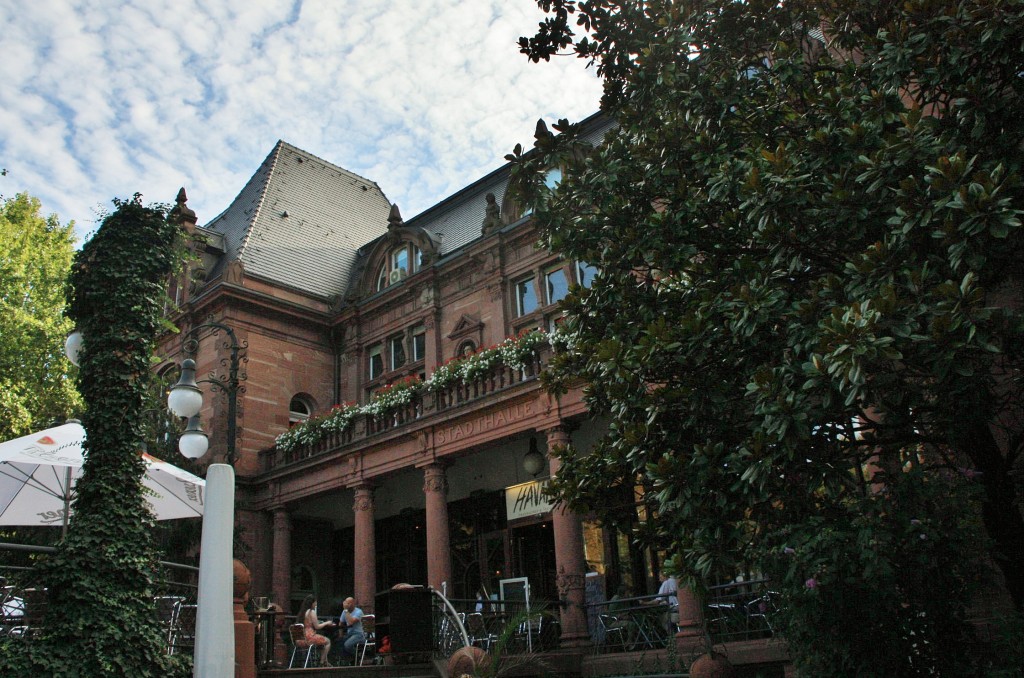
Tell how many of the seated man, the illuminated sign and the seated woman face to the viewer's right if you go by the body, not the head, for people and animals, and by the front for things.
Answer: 1

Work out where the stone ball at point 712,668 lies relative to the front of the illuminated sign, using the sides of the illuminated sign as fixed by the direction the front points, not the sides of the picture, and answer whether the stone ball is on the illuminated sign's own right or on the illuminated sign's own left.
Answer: on the illuminated sign's own left

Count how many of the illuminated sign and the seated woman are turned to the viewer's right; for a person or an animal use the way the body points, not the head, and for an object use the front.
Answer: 1

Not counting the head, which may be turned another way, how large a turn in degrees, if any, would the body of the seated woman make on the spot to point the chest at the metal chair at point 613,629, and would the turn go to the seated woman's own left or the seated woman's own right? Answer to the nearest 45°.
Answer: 0° — they already face it

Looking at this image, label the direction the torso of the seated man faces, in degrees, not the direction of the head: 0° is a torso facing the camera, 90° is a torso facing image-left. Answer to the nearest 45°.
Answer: approximately 90°

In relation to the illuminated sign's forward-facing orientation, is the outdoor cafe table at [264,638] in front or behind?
in front

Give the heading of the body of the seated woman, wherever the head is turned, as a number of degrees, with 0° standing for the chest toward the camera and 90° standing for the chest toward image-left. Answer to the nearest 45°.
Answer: approximately 270°

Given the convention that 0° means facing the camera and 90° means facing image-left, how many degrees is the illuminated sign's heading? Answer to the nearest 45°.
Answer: approximately 45°

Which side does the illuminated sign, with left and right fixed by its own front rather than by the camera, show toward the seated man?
right
